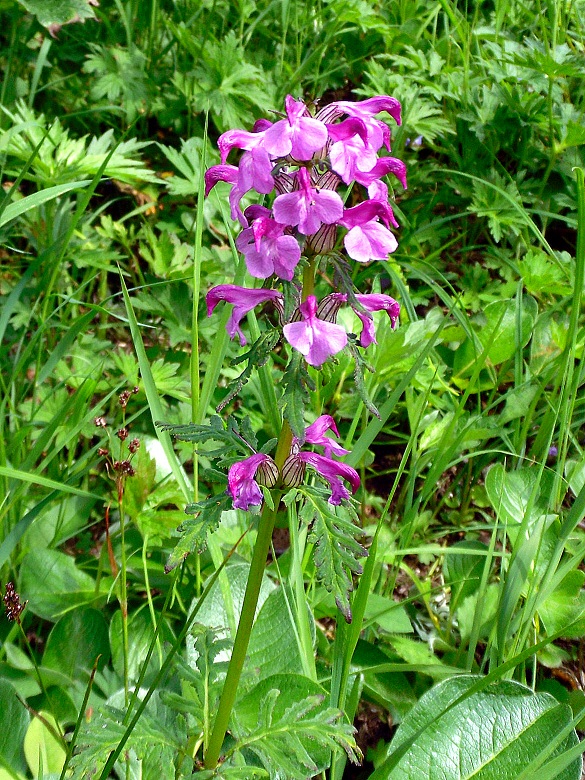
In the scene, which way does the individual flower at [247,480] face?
to the viewer's left
